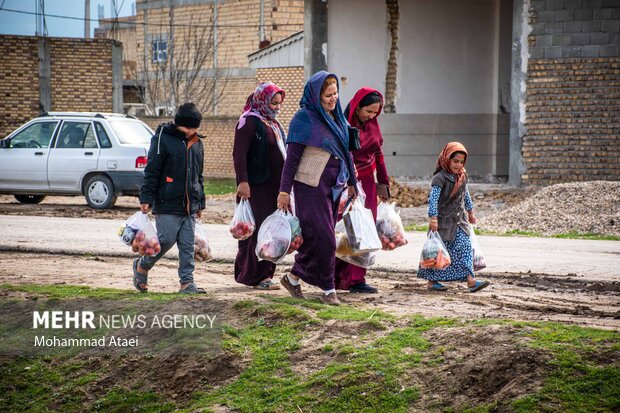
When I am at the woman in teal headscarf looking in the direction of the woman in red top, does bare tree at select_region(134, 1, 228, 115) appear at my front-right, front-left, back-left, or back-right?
front-left

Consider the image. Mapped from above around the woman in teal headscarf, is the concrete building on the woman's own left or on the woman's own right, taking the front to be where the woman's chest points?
on the woman's own left

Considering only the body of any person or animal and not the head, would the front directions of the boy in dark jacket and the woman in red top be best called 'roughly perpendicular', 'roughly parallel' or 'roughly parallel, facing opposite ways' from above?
roughly parallel

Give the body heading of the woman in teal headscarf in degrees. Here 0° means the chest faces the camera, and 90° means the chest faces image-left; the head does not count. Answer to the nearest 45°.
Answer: approximately 315°

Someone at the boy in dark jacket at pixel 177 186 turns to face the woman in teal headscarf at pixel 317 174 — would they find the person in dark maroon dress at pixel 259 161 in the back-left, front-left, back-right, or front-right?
front-left
